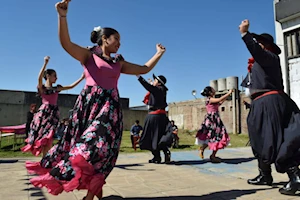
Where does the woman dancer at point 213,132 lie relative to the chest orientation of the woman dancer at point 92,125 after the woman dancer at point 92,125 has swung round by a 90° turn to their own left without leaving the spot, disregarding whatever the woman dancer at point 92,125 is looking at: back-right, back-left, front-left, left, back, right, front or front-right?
front

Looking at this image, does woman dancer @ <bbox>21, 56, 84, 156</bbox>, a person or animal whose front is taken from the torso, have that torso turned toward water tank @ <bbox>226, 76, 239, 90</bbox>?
no

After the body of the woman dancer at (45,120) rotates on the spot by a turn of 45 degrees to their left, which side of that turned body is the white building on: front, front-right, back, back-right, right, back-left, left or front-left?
front

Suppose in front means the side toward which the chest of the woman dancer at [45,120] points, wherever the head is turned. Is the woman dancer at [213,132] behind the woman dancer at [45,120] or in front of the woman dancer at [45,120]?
in front

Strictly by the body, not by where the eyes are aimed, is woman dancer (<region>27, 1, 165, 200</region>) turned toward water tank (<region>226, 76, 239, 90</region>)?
no

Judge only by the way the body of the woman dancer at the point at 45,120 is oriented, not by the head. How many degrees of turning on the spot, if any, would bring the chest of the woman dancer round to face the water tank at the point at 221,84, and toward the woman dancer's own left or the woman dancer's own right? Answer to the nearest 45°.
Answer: approximately 90° to the woman dancer's own left

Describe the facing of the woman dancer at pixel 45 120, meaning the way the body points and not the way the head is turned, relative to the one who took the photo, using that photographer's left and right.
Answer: facing the viewer and to the right of the viewer

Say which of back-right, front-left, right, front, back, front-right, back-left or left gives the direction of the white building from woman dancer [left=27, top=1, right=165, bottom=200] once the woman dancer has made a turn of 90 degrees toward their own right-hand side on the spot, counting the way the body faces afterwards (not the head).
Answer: back
